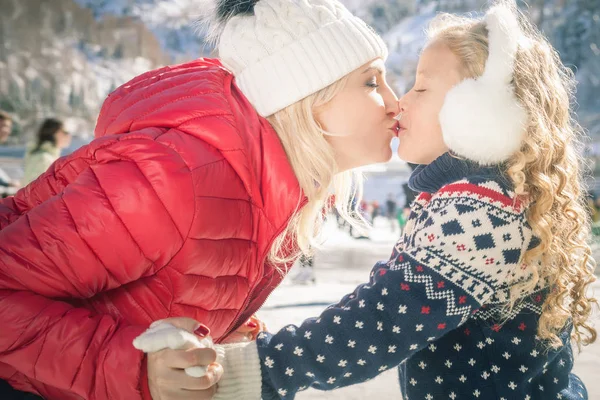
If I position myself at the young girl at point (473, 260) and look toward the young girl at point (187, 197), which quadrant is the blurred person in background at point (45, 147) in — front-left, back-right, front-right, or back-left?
front-right

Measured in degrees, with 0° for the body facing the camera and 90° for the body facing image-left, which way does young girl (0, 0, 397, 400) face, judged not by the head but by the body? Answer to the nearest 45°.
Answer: approximately 270°

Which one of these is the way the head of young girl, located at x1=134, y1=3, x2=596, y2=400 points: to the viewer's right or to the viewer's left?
to the viewer's left

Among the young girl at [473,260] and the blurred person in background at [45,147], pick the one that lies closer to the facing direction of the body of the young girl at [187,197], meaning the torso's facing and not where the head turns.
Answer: the young girl

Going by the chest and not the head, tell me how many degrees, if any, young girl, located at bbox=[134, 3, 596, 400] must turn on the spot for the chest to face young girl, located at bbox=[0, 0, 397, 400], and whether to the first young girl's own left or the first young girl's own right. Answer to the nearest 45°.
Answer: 0° — they already face them

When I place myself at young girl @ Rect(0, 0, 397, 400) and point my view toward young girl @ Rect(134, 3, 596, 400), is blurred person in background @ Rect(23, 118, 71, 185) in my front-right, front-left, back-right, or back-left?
back-left

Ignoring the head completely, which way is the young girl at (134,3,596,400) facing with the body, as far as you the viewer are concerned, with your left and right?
facing to the left of the viewer

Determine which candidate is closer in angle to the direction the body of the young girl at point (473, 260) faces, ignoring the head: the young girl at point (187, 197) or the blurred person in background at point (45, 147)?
the young girl

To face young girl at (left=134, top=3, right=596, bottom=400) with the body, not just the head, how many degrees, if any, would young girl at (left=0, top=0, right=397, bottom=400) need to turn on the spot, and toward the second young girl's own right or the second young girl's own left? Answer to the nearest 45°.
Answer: approximately 45° to the second young girl's own right

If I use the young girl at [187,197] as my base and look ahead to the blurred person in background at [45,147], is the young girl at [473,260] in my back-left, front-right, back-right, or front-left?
back-right
